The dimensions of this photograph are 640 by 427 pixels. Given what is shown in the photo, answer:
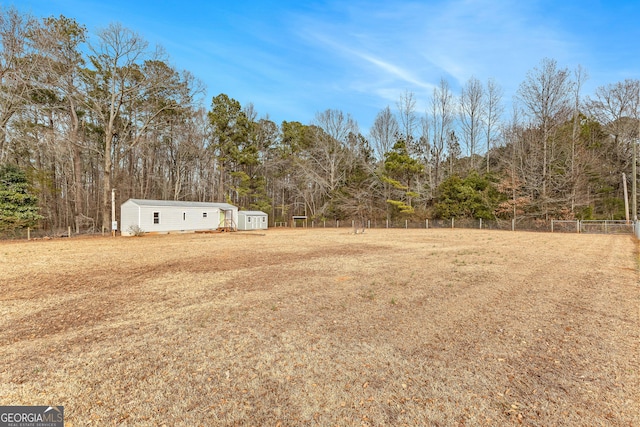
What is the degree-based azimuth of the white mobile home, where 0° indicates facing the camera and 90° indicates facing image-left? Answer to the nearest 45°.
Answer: approximately 315°

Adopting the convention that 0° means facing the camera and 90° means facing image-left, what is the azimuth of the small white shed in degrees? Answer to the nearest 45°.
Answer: approximately 315°

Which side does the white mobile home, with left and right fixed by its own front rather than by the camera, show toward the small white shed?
left

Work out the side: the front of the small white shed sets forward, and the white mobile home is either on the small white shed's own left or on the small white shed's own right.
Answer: on the small white shed's own right

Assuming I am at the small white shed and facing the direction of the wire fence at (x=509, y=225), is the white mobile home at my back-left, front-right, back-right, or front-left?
back-right
